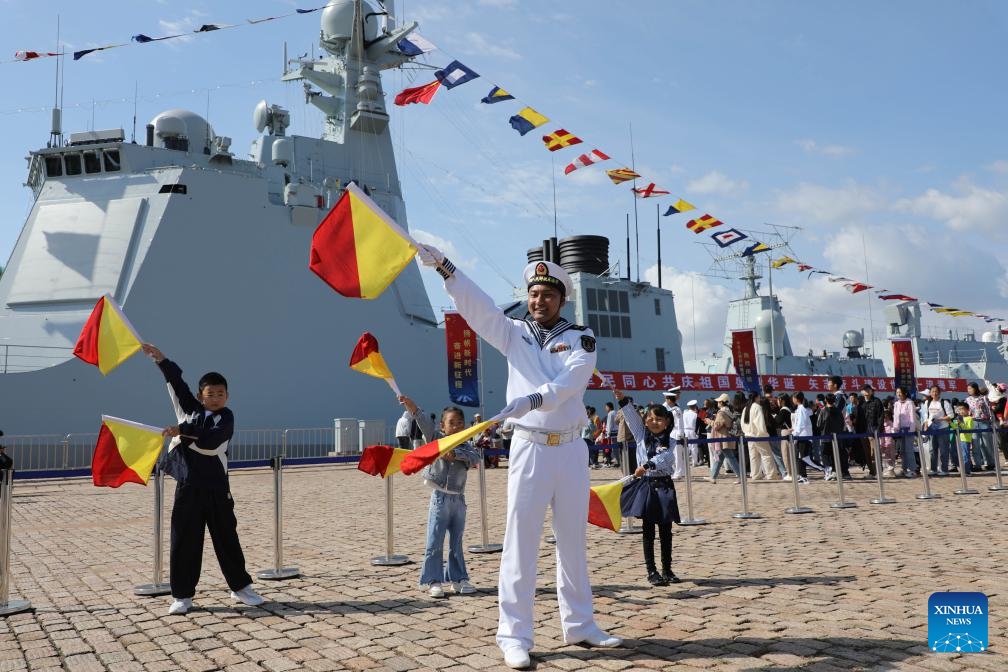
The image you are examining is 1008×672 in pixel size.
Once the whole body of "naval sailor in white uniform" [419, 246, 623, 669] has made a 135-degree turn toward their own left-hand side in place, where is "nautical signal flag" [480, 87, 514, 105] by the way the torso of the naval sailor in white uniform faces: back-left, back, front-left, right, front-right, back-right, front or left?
front-left

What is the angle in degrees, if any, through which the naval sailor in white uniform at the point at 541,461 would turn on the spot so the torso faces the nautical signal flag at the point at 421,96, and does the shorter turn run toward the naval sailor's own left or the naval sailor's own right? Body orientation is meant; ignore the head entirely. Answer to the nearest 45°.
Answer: approximately 180°

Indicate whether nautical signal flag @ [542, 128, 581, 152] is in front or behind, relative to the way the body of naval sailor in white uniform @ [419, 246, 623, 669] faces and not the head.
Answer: behind

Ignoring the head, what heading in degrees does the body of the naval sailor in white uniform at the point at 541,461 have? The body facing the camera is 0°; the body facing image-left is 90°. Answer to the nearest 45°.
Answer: approximately 0°

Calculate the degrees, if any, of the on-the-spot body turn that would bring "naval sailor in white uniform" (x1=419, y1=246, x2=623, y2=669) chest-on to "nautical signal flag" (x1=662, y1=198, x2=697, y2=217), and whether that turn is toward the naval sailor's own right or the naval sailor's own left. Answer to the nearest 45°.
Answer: approximately 180°

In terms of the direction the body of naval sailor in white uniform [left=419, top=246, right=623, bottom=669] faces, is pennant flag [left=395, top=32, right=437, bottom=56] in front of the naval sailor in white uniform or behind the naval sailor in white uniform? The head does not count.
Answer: behind

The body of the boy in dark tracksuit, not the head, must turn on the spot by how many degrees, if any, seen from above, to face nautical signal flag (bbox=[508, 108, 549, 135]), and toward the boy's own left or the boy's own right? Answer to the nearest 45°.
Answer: approximately 135° to the boy's own left

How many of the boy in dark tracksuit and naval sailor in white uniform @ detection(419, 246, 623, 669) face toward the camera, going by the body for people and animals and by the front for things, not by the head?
2

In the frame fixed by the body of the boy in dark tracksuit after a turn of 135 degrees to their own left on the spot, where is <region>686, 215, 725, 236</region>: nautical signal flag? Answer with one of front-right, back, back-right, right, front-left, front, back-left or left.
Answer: front

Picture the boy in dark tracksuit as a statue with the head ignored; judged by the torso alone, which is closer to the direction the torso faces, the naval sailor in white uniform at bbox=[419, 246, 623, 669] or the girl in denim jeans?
the naval sailor in white uniform
